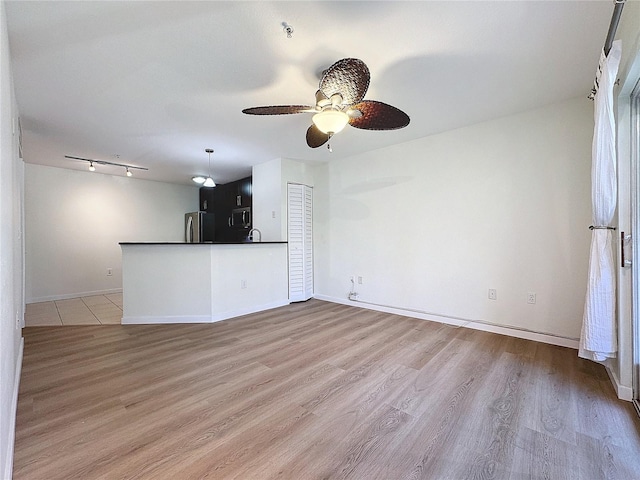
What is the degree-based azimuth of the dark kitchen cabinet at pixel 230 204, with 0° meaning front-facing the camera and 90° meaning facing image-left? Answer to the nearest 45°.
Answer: approximately 45°

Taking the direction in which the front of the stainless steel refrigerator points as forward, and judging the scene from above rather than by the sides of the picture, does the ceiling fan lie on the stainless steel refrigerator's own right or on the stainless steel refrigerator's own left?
on the stainless steel refrigerator's own left

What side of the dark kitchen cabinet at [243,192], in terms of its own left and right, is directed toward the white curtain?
left

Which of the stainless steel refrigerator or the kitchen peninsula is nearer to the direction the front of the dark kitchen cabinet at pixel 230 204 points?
the kitchen peninsula

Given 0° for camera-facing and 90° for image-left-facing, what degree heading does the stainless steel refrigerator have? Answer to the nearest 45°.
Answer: approximately 45°

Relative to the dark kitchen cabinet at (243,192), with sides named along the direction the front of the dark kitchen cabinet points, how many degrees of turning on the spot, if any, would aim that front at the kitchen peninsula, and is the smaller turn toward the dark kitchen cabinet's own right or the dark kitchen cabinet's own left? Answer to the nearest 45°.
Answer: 0° — it already faces it

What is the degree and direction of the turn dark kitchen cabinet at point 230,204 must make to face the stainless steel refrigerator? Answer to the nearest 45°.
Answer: approximately 90° to its right
